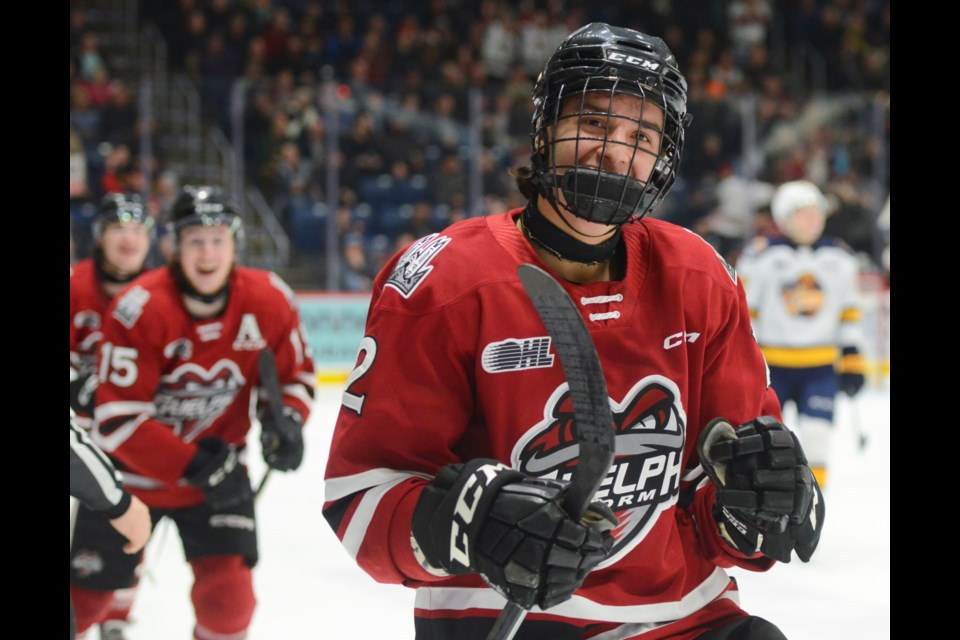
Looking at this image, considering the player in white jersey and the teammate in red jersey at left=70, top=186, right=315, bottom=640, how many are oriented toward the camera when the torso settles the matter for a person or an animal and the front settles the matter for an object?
2

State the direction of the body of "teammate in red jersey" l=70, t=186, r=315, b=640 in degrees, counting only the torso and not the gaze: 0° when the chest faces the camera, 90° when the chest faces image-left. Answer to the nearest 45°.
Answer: approximately 0°
